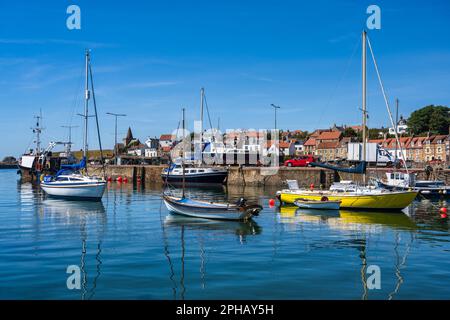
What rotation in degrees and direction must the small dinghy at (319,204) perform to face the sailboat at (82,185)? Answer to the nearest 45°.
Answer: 0° — it already faces it

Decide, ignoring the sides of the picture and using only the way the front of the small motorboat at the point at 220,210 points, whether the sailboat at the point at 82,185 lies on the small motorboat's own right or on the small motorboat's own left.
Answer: on the small motorboat's own right

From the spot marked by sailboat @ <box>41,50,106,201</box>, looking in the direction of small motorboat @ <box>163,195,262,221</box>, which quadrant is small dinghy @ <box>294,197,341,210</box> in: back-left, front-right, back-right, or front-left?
front-left

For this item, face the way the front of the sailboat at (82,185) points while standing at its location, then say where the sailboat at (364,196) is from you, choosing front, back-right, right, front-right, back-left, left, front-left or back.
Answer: front

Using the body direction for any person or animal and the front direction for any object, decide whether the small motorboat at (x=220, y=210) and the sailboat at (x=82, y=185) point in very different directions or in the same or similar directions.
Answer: very different directions

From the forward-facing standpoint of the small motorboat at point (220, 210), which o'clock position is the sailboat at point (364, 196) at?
The sailboat is roughly at 5 o'clock from the small motorboat.

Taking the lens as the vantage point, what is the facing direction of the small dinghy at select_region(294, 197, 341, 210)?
facing to the left of the viewer

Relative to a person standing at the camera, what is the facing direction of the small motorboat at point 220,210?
facing to the left of the viewer

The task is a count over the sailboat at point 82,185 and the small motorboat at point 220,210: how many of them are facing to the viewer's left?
1

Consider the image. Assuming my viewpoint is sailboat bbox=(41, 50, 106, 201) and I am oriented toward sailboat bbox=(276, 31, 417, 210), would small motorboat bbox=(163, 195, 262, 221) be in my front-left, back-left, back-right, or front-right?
front-right

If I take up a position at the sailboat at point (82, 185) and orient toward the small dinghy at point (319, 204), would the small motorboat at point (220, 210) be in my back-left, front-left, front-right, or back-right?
front-right

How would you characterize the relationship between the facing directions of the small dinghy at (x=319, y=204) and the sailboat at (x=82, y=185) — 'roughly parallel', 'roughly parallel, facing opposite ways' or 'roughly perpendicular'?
roughly parallel, facing opposite ways
